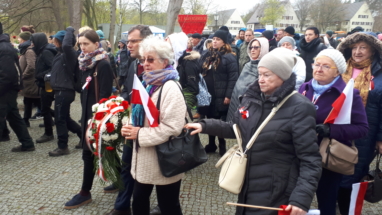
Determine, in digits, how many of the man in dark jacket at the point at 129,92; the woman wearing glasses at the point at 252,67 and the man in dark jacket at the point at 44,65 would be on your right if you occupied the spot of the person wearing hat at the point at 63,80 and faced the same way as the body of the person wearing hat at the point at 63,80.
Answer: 1

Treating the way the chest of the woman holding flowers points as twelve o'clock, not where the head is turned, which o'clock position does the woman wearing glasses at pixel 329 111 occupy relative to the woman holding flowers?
The woman wearing glasses is roughly at 9 o'clock from the woman holding flowers.

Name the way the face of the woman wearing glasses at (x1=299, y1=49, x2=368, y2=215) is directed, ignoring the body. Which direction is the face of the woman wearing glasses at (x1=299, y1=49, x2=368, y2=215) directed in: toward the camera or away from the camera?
toward the camera

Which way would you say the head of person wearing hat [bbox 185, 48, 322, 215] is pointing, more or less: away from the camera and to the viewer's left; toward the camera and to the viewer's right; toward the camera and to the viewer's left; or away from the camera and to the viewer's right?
toward the camera and to the viewer's left

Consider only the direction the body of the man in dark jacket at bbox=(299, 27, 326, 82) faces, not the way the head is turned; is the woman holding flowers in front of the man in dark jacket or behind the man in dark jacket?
in front

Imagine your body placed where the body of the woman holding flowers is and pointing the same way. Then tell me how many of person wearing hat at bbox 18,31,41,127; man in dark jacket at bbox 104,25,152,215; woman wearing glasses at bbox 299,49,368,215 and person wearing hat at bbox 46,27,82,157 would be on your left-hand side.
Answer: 2

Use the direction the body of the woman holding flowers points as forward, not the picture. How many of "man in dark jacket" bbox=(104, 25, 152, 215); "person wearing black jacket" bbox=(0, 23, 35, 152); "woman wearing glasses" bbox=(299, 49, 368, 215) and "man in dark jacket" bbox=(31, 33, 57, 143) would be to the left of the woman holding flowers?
2

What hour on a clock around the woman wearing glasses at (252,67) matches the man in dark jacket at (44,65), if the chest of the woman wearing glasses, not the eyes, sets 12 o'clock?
The man in dark jacket is roughly at 2 o'clock from the woman wearing glasses.

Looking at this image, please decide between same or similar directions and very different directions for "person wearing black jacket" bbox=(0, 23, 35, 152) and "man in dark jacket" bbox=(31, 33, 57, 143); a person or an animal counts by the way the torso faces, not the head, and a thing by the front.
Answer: same or similar directions
